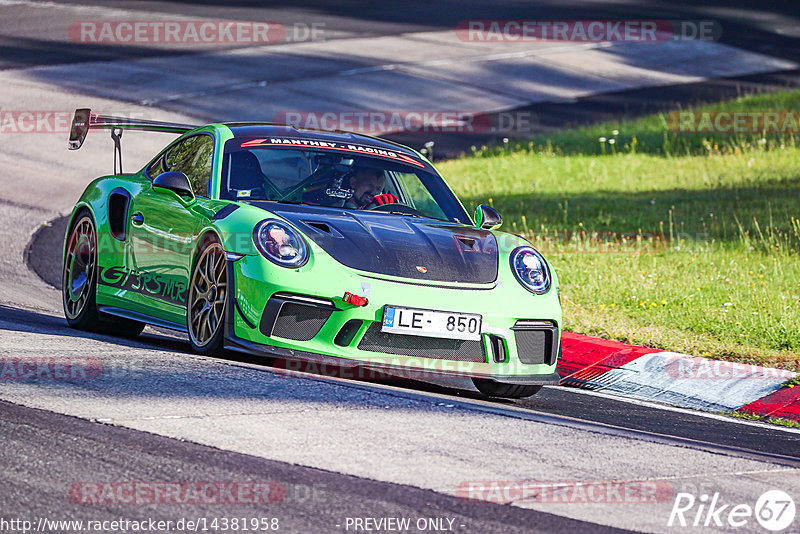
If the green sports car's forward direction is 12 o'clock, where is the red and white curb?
The red and white curb is roughly at 10 o'clock from the green sports car.

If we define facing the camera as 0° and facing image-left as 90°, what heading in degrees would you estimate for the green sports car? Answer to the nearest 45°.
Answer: approximately 315°
